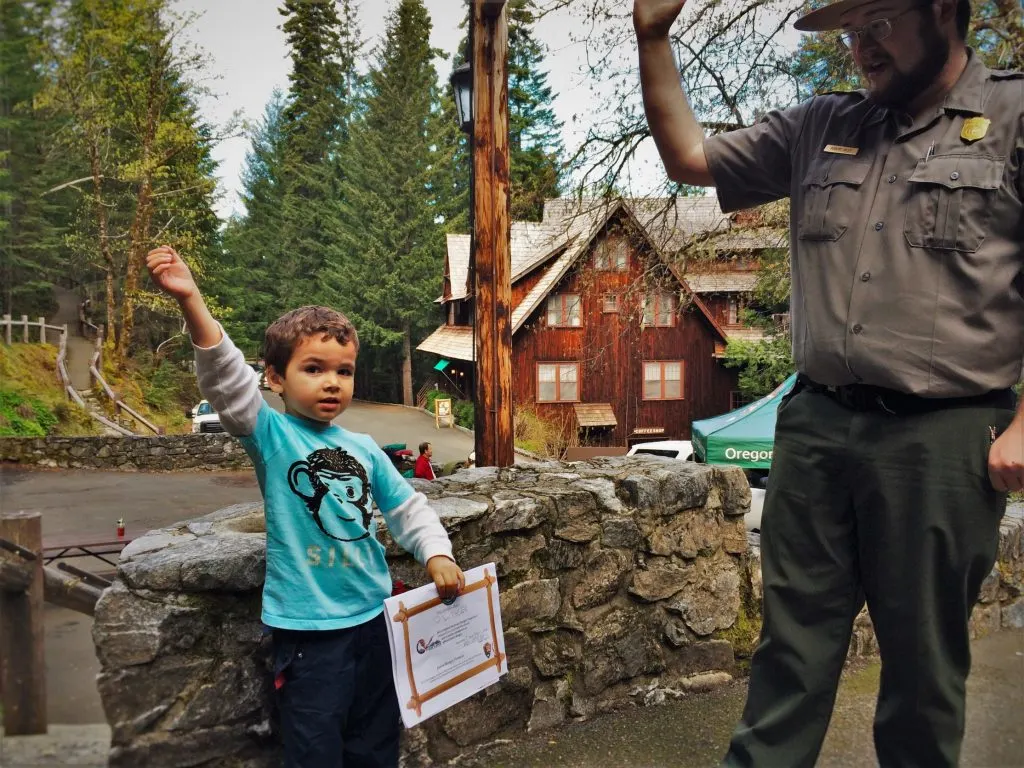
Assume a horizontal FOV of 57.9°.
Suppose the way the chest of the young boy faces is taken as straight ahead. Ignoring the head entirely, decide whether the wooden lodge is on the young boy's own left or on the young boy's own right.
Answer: on the young boy's own left

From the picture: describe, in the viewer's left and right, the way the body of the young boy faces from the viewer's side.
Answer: facing the viewer and to the right of the viewer

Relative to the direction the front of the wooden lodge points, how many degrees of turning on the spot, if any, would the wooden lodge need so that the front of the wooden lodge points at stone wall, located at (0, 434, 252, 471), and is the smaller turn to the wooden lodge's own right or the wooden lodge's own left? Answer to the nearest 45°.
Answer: approximately 45° to the wooden lodge's own right

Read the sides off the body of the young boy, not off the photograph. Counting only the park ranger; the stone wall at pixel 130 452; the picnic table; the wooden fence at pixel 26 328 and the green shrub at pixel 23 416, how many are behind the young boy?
4

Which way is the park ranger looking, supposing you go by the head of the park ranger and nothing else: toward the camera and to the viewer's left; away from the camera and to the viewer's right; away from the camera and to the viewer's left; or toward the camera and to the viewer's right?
toward the camera and to the viewer's left

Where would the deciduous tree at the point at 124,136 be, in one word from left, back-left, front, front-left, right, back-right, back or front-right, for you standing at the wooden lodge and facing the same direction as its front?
front-right

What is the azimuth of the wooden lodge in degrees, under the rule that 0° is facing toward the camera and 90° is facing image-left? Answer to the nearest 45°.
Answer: approximately 0°

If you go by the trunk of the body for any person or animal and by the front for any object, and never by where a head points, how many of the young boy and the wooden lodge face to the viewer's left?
0

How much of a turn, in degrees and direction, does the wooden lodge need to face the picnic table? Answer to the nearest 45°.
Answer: approximately 45° to its right

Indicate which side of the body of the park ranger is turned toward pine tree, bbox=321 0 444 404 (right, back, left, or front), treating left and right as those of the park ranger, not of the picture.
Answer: right

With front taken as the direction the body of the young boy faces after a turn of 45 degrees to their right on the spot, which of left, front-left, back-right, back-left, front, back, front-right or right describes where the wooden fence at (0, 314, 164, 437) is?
back-right

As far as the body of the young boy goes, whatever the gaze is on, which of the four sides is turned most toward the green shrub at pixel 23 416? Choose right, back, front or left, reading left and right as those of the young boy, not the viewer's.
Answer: back
